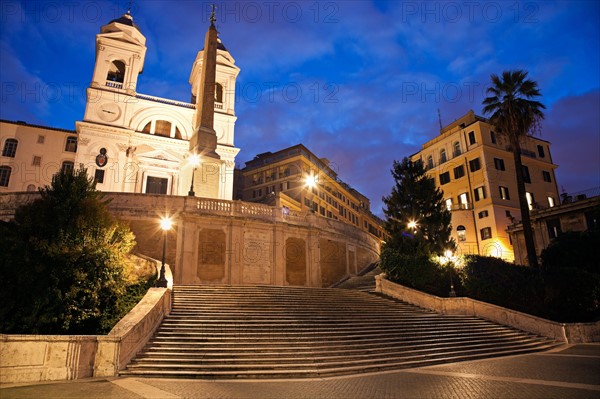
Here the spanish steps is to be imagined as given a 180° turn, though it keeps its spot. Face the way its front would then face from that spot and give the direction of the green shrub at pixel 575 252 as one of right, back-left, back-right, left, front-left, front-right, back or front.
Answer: front-right

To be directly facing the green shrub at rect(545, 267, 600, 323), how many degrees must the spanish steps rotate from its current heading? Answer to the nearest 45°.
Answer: approximately 135° to its left

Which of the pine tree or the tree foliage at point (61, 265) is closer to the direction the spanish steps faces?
the tree foliage

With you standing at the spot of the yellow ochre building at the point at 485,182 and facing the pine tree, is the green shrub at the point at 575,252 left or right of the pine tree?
left

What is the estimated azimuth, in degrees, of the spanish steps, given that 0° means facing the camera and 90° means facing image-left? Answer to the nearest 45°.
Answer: approximately 0°

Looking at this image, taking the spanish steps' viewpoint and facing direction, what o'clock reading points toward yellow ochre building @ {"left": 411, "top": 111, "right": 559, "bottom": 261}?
The yellow ochre building is roughly at 7 o'clock from the spanish steps.

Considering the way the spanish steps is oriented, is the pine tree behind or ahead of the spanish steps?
behind

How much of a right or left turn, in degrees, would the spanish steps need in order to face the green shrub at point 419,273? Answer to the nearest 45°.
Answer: approximately 135° to its left

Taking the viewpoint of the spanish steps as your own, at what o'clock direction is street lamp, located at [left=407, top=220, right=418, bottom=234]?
The street lamp is roughly at 7 o'clock from the spanish steps.

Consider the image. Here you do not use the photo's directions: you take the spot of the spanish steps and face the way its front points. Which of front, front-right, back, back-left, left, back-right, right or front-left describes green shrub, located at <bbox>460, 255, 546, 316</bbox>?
back-left

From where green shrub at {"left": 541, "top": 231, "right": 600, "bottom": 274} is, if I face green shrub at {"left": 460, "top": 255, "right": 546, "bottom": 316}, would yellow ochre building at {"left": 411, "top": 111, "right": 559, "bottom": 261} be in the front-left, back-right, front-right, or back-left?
back-right
